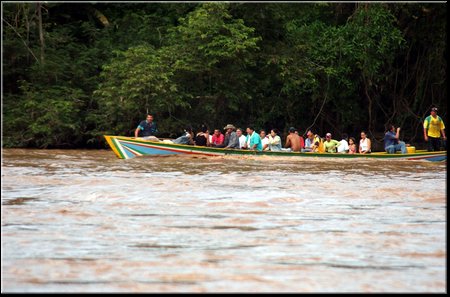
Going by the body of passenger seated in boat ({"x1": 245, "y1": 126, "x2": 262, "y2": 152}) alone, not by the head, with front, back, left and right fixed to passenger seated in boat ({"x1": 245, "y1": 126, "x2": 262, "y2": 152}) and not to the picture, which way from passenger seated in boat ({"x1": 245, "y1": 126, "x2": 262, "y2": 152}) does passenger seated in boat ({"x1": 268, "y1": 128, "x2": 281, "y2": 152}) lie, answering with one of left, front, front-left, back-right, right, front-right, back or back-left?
back-left

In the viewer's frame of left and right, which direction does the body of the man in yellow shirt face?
facing the viewer

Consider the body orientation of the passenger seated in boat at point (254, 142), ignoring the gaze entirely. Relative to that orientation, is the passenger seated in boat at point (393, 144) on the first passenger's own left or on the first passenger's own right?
on the first passenger's own left

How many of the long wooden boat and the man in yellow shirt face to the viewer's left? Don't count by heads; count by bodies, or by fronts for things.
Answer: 1

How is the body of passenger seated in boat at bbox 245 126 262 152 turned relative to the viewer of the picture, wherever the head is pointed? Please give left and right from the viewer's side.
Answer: facing the viewer and to the left of the viewer

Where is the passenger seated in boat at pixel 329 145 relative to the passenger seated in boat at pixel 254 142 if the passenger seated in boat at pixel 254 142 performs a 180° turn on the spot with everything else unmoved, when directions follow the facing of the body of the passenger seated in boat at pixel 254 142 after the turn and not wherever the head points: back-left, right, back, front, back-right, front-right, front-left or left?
front-right

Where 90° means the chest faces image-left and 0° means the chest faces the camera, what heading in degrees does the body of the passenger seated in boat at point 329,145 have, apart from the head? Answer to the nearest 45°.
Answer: approximately 45°

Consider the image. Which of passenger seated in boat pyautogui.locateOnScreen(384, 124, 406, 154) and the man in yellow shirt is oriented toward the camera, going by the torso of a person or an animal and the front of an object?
the man in yellow shirt
